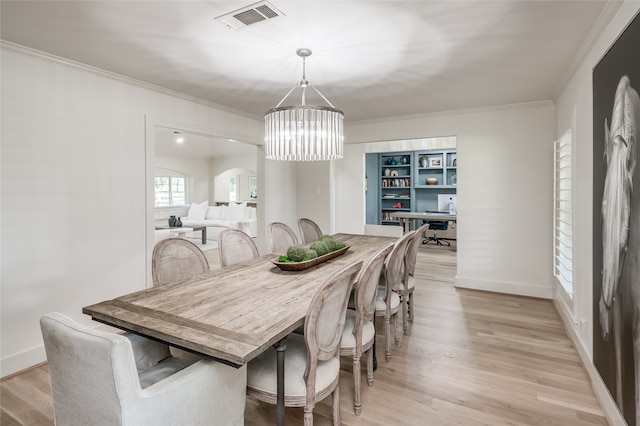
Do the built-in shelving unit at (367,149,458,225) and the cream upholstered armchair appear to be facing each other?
yes

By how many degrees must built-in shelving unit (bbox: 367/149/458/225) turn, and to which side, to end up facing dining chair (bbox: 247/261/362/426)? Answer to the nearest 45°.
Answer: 0° — it already faces it

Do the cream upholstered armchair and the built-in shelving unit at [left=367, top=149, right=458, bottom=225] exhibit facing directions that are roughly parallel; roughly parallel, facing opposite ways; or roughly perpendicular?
roughly parallel, facing opposite ways

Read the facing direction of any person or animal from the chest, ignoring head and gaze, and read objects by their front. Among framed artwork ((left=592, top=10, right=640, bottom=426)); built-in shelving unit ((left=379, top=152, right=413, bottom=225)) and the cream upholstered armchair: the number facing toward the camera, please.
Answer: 1

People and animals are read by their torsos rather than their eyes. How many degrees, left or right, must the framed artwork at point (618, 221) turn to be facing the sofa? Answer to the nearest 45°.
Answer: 0° — it already faces it

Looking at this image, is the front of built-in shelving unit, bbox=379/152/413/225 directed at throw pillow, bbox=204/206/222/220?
no

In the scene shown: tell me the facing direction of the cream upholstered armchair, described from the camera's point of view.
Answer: facing away from the viewer and to the right of the viewer

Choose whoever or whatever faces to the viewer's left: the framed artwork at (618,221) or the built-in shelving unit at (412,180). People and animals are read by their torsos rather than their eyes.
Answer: the framed artwork

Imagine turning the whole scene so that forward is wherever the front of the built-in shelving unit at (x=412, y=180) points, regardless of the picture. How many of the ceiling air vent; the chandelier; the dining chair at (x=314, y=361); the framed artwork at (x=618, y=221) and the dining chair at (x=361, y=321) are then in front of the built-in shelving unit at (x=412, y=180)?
5

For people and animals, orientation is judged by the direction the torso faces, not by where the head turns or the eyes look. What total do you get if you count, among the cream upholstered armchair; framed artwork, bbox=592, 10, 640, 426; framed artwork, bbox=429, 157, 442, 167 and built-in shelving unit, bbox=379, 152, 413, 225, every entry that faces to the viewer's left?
1

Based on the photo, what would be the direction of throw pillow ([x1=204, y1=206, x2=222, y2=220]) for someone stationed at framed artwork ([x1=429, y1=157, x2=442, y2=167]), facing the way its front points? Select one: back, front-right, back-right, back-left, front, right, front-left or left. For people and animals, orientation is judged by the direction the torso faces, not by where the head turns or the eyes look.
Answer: right

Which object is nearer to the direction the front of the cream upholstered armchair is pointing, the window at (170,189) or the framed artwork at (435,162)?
the framed artwork

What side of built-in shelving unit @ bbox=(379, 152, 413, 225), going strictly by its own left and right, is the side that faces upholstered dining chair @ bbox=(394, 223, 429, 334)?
front

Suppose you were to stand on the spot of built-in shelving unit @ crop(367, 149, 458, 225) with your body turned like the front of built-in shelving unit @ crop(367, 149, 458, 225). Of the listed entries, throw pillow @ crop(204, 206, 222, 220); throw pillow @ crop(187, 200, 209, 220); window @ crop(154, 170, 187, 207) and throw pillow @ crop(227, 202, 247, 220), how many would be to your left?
0

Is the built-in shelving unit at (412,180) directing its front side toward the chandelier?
yes

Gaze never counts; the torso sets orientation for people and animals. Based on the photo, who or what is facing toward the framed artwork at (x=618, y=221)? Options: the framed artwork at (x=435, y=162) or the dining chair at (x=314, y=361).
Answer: the framed artwork at (x=435, y=162)

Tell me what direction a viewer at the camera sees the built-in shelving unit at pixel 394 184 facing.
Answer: facing the viewer

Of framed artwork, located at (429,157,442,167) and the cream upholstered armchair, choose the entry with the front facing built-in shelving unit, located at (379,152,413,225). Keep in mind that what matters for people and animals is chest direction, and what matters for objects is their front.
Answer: the cream upholstered armchair

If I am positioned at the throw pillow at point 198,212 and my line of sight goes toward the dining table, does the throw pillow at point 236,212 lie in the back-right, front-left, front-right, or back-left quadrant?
front-left
